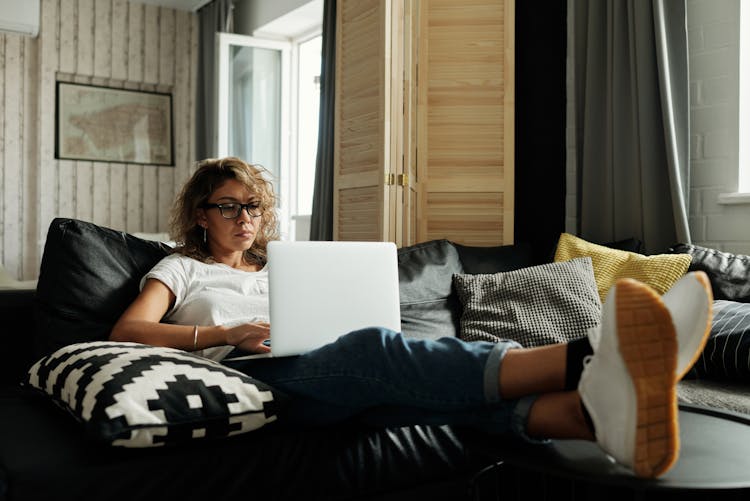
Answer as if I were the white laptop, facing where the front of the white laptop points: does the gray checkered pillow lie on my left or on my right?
on my right

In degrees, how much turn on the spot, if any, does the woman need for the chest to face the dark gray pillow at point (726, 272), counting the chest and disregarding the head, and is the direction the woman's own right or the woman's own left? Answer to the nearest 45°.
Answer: approximately 90° to the woman's own left

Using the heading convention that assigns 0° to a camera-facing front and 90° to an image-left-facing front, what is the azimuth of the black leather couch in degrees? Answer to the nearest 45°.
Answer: approximately 0°

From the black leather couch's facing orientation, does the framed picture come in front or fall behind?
behind

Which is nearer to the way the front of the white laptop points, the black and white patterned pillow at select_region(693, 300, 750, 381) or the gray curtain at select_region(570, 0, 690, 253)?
the gray curtain

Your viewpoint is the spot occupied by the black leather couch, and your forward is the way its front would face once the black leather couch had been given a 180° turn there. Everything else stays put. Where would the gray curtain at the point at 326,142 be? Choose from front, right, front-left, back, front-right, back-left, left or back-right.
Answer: front

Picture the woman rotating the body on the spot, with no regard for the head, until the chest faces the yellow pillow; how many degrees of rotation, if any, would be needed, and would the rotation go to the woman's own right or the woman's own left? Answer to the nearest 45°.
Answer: approximately 90° to the woman's own left

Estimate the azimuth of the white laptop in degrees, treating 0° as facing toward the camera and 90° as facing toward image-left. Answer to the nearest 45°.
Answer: approximately 135°

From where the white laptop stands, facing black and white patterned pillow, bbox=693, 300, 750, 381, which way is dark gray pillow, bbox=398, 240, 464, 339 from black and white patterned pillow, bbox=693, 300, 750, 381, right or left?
left
